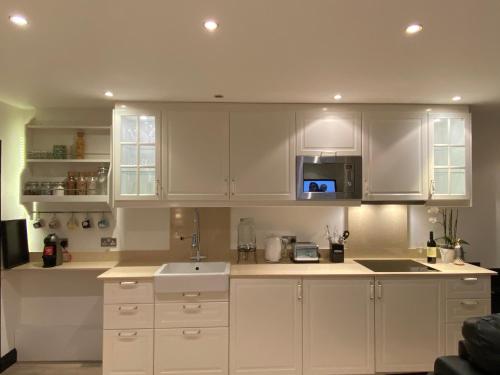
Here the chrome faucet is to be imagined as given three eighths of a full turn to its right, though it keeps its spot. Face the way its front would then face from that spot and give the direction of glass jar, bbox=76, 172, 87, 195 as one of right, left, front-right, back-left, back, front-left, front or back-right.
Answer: front-left

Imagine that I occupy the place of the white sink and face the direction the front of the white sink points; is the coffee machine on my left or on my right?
on my right

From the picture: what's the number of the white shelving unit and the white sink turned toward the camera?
2

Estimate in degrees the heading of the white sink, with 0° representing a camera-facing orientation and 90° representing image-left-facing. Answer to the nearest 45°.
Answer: approximately 0°

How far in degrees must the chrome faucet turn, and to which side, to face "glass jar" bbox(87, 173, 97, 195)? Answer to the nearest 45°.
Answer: approximately 90° to its right

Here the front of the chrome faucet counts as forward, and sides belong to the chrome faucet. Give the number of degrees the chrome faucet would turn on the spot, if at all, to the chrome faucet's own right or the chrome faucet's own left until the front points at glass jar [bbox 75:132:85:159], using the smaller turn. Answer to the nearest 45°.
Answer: approximately 90° to the chrome faucet's own right

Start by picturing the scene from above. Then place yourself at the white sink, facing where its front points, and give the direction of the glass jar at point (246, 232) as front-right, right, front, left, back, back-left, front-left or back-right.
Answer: back-left

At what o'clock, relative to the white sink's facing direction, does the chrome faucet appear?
The chrome faucet is roughly at 6 o'clock from the white sink.

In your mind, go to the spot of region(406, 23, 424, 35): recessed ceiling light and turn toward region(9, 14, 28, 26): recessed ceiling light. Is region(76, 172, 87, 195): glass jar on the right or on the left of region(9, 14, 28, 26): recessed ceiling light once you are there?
right
